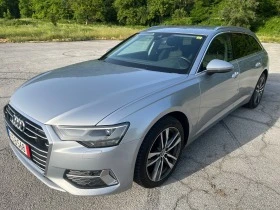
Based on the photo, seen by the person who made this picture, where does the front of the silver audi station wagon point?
facing the viewer and to the left of the viewer
